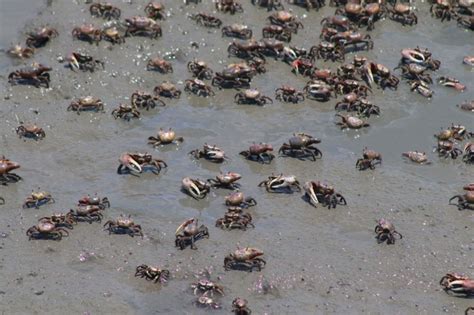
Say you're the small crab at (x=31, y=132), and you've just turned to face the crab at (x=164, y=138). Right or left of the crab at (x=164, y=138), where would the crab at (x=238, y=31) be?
left

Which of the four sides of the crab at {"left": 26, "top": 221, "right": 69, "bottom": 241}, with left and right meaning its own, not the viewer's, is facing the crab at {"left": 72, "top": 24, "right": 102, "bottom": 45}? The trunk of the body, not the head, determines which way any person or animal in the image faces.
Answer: back

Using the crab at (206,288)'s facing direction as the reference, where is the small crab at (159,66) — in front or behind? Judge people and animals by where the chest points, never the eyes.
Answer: behind

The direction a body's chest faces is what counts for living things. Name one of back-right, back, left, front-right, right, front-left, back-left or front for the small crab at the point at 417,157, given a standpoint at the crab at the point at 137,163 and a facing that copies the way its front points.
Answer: back-left

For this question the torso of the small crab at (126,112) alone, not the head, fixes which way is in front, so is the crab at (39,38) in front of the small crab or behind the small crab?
behind

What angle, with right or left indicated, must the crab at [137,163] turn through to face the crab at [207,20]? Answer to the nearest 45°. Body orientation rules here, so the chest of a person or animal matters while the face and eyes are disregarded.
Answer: approximately 135° to its right

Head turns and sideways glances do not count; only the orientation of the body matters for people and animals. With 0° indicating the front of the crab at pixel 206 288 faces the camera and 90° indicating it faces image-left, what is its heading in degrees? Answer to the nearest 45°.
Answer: approximately 0°

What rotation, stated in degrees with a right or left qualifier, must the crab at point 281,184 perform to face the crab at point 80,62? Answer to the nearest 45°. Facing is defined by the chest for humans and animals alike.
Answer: approximately 135° to its right

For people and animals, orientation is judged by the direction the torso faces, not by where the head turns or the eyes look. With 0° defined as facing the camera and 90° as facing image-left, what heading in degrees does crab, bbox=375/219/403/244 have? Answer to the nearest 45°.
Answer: approximately 45°
